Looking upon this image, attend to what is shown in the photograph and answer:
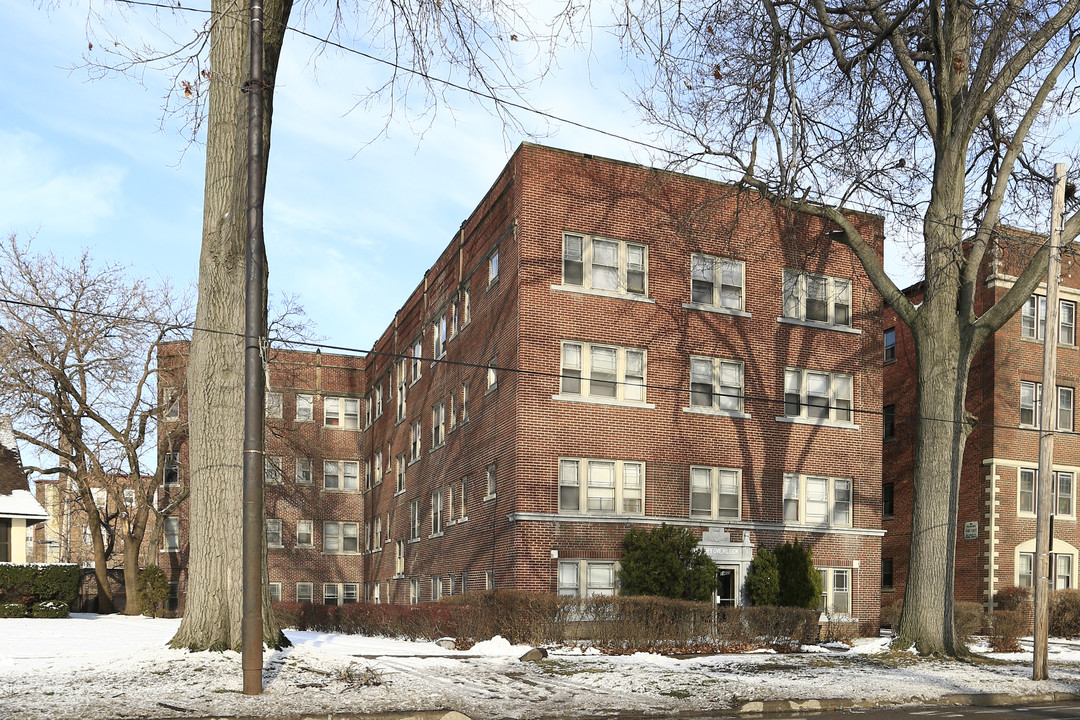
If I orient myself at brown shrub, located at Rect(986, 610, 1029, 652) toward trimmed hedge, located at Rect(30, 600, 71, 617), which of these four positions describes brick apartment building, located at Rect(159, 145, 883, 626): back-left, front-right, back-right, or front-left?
front-right

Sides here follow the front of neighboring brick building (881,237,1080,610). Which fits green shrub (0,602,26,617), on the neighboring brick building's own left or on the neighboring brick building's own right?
on the neighboring brick building's own right

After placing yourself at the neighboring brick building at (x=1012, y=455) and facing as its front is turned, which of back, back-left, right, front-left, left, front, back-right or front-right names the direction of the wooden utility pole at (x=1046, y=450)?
front-right

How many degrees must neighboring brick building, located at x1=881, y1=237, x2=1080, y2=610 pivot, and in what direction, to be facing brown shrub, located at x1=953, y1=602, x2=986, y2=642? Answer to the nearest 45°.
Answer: approximately 45° to its right

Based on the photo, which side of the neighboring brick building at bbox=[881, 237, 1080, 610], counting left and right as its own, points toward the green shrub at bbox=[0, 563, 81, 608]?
right

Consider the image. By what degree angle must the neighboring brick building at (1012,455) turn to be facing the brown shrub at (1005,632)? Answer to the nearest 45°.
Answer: approximately 45° to its right

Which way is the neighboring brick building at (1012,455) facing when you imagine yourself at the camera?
facing the viewer and to the right of the viewer

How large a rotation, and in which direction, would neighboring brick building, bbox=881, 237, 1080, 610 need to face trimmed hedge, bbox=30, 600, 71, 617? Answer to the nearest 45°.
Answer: approximately 90° to its right
